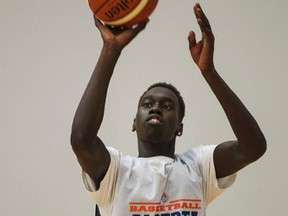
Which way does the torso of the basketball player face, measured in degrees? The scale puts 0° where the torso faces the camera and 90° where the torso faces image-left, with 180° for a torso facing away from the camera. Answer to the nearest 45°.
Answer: approximately 0°
